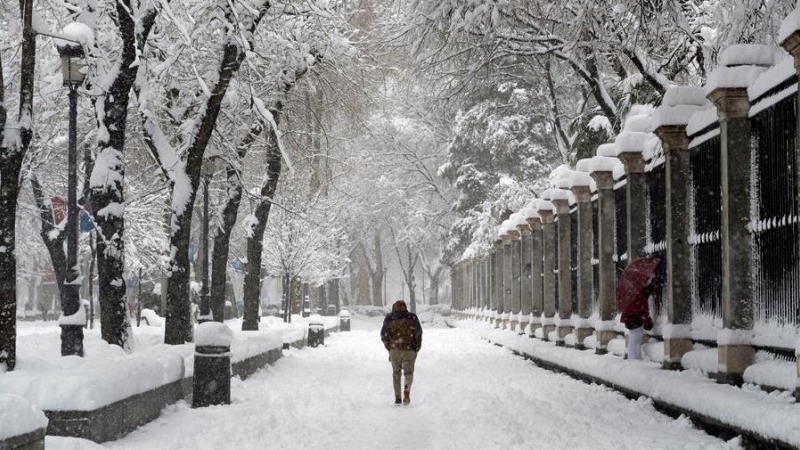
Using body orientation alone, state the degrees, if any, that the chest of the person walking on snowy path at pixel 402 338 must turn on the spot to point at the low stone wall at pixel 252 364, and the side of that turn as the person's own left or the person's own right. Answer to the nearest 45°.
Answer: approximately 45° to the person's own left

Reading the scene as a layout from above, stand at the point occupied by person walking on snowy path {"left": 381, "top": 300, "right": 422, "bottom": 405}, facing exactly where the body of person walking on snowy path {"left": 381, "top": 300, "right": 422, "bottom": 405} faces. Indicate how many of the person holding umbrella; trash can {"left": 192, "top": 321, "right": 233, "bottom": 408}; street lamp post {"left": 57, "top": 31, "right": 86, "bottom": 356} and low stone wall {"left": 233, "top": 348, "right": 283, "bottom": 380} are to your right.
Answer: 1

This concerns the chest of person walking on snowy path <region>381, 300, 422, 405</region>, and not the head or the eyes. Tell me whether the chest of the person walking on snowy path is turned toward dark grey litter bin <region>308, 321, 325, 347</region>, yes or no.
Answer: yes

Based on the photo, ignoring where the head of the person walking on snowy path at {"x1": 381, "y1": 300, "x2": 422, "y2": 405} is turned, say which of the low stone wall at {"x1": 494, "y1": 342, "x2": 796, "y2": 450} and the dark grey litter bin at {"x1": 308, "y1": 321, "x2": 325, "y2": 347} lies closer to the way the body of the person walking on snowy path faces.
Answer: the dark grey litter bin

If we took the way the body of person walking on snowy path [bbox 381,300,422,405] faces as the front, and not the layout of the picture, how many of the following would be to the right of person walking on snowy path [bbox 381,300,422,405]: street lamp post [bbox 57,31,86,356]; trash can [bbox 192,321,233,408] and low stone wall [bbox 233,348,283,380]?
0

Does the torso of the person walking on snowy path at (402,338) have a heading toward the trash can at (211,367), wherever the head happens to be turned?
no

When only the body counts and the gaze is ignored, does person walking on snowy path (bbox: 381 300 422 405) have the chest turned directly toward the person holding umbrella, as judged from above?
no

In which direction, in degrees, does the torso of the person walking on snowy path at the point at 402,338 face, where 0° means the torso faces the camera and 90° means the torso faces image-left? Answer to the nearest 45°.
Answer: approximately 180°

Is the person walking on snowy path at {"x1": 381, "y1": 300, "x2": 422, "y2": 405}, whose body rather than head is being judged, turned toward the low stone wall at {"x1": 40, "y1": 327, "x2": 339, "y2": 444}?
no

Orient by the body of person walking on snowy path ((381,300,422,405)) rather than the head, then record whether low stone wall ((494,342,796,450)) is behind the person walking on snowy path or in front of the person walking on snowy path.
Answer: behind

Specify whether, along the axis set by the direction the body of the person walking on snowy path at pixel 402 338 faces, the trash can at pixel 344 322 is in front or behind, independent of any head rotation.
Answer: in front
